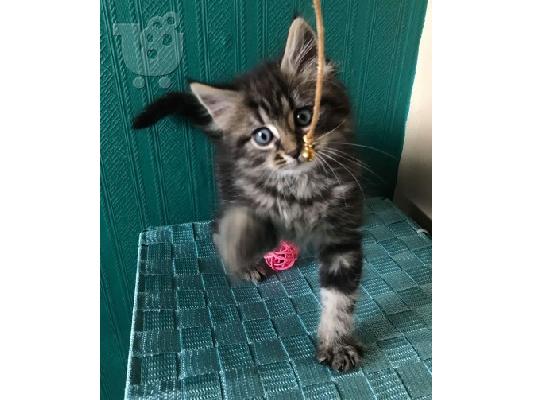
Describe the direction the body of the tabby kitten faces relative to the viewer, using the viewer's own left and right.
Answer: facing the viewer
